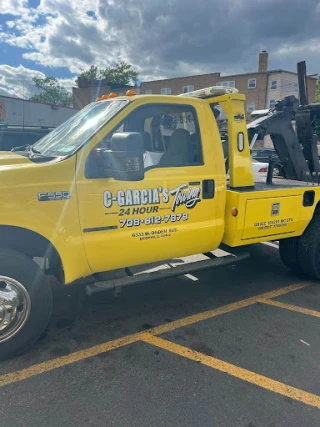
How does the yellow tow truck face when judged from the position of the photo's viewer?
facing the viewer and to the left of the viewer

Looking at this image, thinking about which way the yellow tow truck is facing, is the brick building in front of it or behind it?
behind
